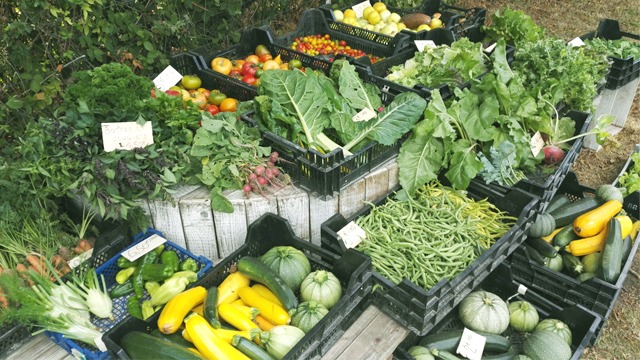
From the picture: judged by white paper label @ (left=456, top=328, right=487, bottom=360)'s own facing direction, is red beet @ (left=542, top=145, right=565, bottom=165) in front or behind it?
behind

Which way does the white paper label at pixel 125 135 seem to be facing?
toward the camera

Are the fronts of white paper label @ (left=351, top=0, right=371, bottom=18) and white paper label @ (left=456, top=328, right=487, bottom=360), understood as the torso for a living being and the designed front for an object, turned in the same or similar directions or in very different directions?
same or similar directions

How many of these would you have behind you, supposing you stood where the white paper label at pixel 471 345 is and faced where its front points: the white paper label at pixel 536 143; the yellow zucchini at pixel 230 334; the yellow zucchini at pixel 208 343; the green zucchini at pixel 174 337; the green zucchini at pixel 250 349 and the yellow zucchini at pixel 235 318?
1

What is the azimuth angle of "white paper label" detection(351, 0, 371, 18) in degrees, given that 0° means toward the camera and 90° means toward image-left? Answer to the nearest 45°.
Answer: approximately 0°

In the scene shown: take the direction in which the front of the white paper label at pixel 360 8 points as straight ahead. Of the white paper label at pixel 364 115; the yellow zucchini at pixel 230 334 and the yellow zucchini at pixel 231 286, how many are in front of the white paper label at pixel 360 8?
3

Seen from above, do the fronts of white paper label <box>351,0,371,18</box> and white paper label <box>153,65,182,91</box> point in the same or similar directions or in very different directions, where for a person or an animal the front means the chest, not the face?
same or similar directions

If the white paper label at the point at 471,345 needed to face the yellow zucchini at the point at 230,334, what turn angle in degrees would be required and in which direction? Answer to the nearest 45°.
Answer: approximately 45° to its right

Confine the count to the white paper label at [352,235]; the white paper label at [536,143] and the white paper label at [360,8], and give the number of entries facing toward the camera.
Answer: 3

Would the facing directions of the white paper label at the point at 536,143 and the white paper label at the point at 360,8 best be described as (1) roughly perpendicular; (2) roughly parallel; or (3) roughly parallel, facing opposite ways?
roughly parallel

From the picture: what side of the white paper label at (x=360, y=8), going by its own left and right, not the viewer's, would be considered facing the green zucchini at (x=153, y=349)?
front

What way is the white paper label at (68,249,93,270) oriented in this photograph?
toward the camera

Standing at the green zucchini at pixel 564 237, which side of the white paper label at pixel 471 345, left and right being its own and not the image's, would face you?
back

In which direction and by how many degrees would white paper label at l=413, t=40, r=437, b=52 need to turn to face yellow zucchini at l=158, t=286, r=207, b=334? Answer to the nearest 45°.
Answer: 0° — it already faces it

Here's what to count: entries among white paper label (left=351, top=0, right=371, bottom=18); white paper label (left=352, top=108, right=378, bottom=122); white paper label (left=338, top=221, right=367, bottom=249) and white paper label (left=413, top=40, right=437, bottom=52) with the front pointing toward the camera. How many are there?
4

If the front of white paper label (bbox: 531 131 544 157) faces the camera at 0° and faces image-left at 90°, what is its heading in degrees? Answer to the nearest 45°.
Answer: approximately 0°

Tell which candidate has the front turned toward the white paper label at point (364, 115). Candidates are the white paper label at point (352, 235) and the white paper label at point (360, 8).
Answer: the white paper label at point (360, 8)

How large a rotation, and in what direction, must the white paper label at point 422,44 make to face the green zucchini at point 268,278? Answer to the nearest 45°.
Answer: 0° — it already faces it
